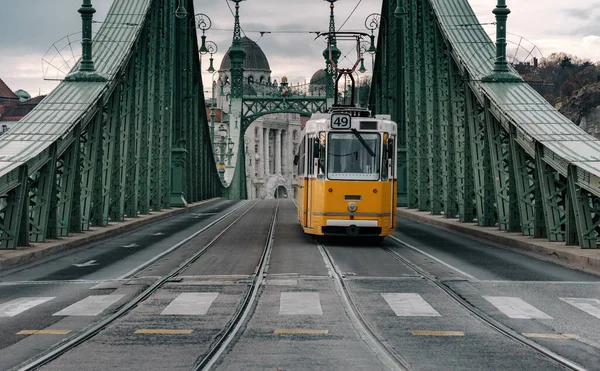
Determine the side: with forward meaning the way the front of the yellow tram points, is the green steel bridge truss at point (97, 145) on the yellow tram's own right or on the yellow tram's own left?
on the yellow tram's own right

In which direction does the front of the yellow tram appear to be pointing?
toward the camera

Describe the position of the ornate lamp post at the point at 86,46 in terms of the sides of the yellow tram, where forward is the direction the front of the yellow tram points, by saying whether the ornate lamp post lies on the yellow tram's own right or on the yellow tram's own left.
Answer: on the yellow tram's own right

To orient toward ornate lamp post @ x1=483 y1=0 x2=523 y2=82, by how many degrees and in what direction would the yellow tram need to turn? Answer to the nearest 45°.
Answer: approximately 135° to its left
